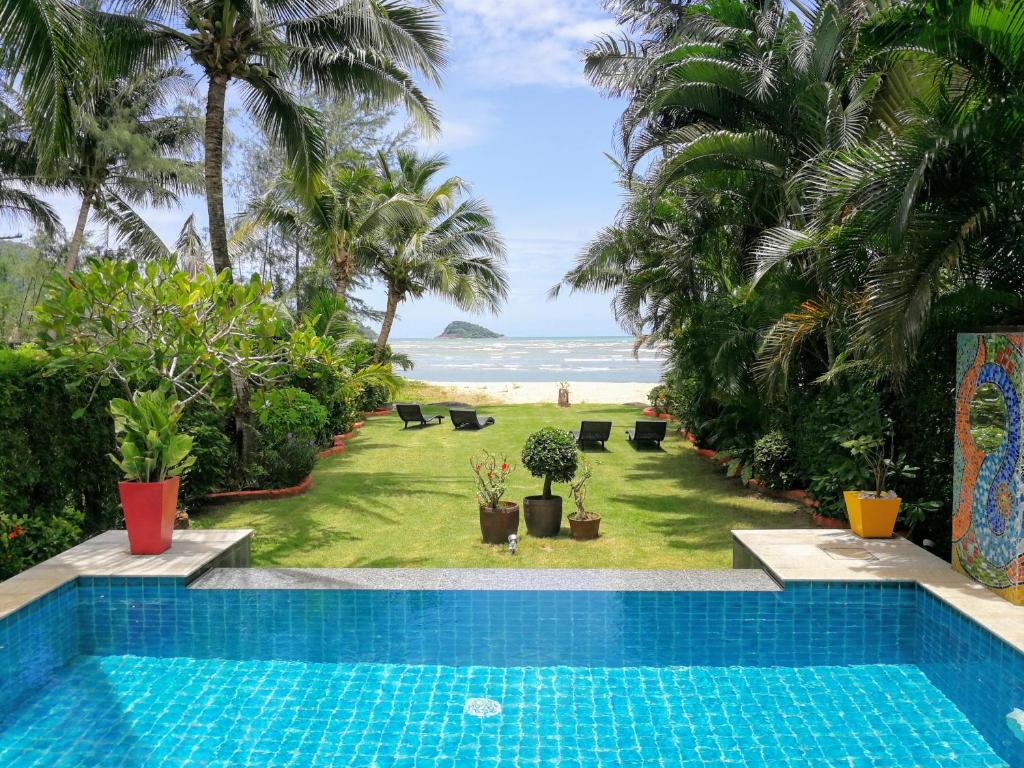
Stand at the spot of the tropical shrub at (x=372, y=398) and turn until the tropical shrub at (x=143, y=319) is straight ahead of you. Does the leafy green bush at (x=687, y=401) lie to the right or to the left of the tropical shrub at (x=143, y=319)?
left

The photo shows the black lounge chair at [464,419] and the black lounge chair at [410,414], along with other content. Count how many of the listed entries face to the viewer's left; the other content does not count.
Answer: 0

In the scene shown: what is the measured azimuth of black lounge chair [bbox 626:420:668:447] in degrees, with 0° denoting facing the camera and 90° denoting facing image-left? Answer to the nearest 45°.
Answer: approximately 135°

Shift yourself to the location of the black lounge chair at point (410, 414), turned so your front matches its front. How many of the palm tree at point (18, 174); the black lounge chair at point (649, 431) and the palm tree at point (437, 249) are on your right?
1

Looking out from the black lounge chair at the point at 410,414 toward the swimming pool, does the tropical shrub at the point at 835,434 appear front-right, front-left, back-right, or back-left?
front-left

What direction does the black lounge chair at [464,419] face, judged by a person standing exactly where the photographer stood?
facing away from the viewer and to the right of the viewer

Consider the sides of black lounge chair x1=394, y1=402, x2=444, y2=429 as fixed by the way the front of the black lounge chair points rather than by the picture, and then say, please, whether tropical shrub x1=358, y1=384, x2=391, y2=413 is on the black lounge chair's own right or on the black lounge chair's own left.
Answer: on the black lounge chair's own left

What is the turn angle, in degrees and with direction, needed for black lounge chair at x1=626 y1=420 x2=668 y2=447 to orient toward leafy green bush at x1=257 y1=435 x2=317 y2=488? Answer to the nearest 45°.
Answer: approximately 90° to its left

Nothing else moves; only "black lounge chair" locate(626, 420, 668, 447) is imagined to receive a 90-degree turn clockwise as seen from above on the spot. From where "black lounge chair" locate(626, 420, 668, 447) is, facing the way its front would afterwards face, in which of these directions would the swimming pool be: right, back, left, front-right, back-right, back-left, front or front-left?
back-right

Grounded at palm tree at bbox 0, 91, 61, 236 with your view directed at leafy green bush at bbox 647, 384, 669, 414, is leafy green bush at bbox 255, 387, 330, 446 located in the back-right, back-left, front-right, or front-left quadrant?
front-right

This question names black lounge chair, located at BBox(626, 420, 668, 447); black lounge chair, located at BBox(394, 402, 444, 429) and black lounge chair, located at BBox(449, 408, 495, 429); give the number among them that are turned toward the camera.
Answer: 0

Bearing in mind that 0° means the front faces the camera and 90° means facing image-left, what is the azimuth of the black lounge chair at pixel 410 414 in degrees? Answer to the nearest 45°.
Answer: approximately 225°

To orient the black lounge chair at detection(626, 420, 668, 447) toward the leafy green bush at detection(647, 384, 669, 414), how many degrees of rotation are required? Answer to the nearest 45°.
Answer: approximately 45° to its right

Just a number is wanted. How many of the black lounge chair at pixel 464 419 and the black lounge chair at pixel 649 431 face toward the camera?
0

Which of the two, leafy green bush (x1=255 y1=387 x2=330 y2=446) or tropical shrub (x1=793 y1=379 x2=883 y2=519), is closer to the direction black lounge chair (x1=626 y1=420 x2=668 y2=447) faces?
the leafy green bush

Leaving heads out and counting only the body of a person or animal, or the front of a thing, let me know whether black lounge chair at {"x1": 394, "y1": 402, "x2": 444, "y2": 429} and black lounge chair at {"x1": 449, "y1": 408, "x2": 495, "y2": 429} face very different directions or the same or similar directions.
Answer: same or similar directions
